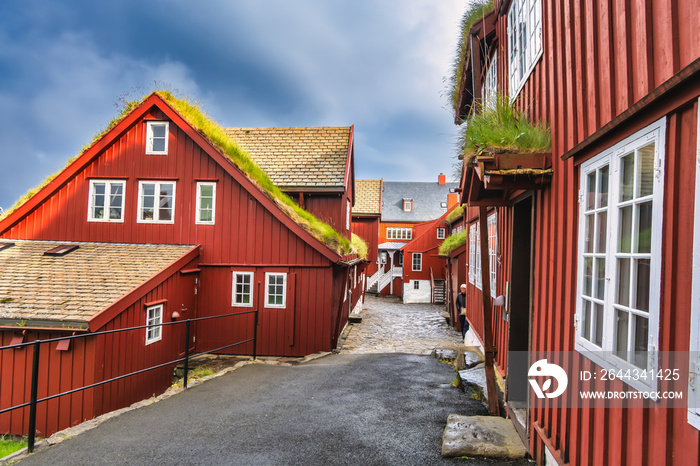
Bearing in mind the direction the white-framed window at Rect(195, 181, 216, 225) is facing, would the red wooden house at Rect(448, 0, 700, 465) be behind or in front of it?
in front

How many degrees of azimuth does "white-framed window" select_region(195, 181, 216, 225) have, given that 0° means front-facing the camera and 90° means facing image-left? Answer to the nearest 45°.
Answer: approximately 0°

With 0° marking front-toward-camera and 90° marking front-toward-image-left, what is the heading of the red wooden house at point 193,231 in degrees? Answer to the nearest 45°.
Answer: approximately 0°

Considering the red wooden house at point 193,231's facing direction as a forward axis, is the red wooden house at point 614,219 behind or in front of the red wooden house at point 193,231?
in front
